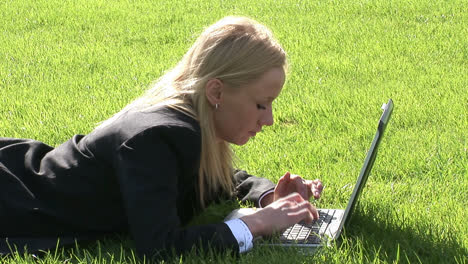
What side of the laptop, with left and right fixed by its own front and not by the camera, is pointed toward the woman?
front

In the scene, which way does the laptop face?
to the viewer's left
